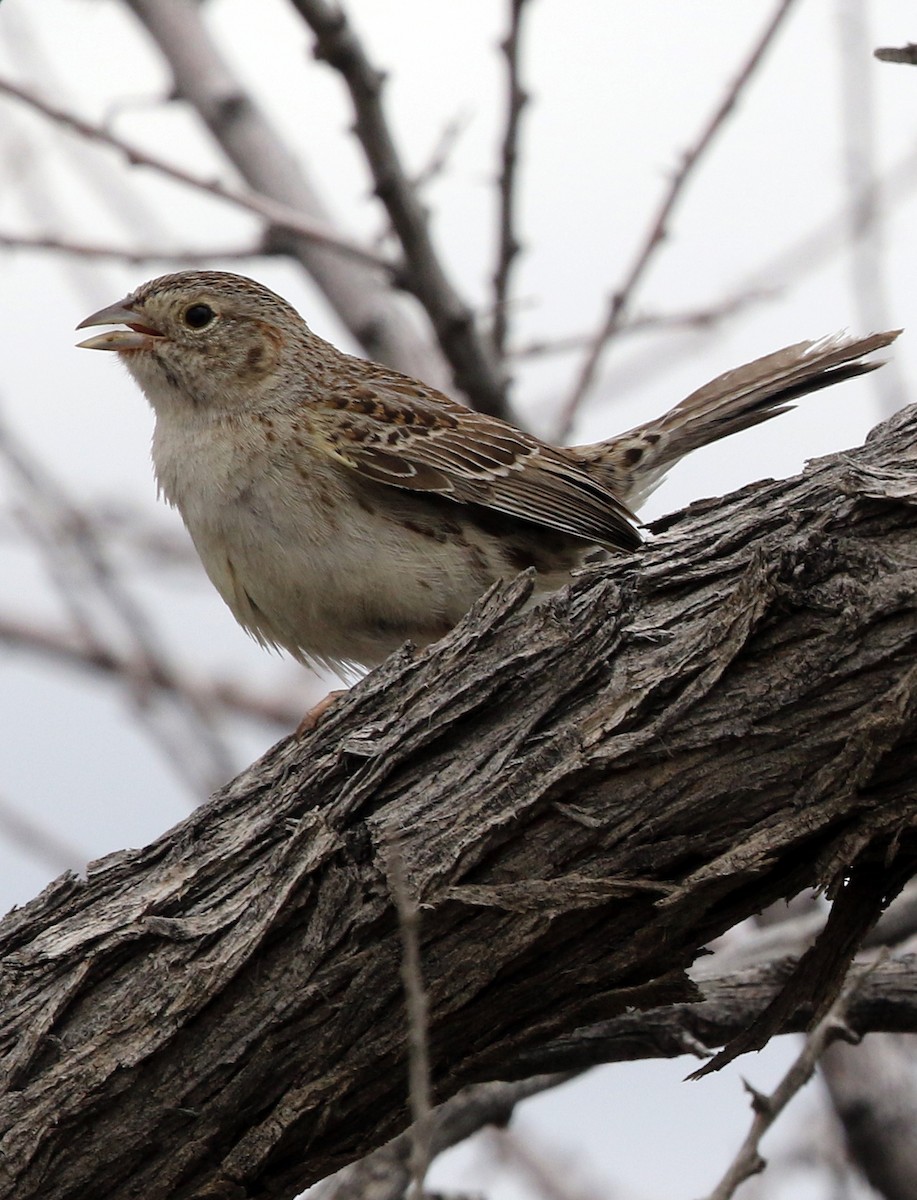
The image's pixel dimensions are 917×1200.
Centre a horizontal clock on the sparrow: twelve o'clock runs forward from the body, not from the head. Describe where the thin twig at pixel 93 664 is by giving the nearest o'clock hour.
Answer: The thin twig is roughly at 2 o'clock from the sparrow.

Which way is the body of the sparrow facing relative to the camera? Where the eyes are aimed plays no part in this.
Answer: to the viewer's left
